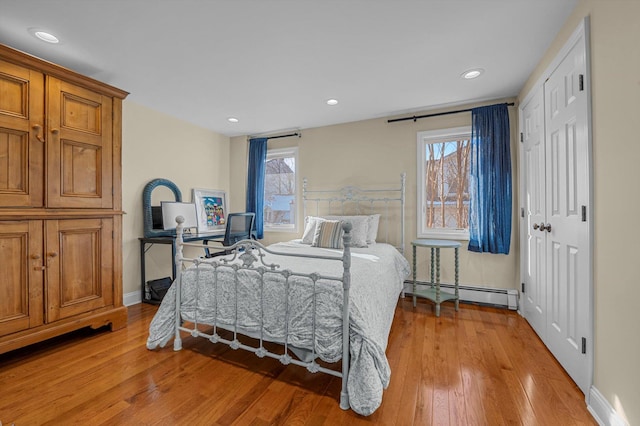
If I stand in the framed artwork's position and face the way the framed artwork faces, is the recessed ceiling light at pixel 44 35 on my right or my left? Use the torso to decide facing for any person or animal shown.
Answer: on my right

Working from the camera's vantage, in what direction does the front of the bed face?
facing the viewer and to the left of the viewer

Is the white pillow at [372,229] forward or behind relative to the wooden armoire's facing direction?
forward

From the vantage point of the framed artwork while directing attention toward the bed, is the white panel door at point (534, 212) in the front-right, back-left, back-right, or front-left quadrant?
front-left

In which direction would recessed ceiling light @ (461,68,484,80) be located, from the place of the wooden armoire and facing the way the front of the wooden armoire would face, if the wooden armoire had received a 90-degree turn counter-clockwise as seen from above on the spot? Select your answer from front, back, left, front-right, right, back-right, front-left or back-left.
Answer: right

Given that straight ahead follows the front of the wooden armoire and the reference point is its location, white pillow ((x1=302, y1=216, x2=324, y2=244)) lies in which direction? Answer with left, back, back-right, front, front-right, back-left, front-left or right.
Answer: front-left

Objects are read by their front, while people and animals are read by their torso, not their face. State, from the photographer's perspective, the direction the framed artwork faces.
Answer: facing the viewer and to the right of the viewer

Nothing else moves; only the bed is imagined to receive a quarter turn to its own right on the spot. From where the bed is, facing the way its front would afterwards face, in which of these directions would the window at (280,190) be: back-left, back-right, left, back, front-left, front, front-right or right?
front-right

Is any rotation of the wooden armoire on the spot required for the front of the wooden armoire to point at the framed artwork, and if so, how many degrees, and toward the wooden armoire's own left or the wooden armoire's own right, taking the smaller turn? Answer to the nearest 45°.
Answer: approximately 90° to the wooden armoire's own left

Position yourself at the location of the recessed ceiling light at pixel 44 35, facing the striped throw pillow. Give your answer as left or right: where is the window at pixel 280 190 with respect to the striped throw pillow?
left

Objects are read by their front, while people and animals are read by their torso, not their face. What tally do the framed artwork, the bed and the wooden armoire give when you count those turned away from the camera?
0

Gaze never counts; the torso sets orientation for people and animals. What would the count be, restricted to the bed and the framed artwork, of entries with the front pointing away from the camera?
0

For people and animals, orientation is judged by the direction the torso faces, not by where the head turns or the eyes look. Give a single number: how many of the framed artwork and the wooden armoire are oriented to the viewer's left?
0

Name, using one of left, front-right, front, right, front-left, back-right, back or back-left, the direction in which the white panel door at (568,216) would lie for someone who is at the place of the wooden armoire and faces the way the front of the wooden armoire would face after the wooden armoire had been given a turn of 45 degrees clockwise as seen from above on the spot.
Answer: front-left
